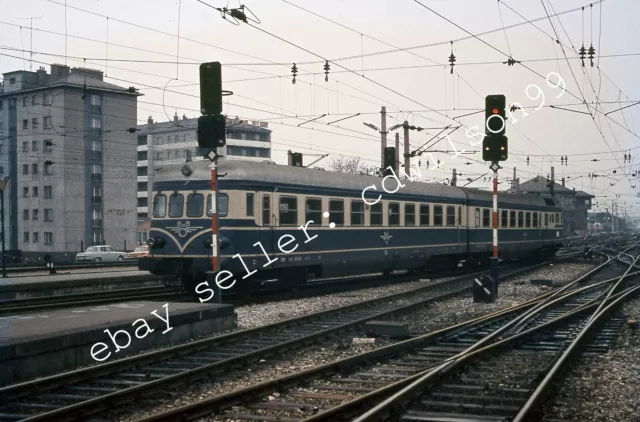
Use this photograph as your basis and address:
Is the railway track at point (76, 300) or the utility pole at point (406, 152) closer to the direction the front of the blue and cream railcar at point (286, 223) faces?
the railway track

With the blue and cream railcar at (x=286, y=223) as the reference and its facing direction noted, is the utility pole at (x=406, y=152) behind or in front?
behind

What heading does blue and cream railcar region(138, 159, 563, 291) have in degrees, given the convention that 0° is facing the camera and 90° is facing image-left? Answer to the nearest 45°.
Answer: approximately 45°

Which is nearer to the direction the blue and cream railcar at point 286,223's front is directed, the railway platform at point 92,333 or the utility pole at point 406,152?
the railway platform

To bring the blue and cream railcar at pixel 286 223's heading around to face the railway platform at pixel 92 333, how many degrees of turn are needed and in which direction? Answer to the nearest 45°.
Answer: approximately 45° to its left

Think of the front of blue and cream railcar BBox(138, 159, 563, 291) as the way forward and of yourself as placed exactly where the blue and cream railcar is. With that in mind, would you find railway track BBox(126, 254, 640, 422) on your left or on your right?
on your left
